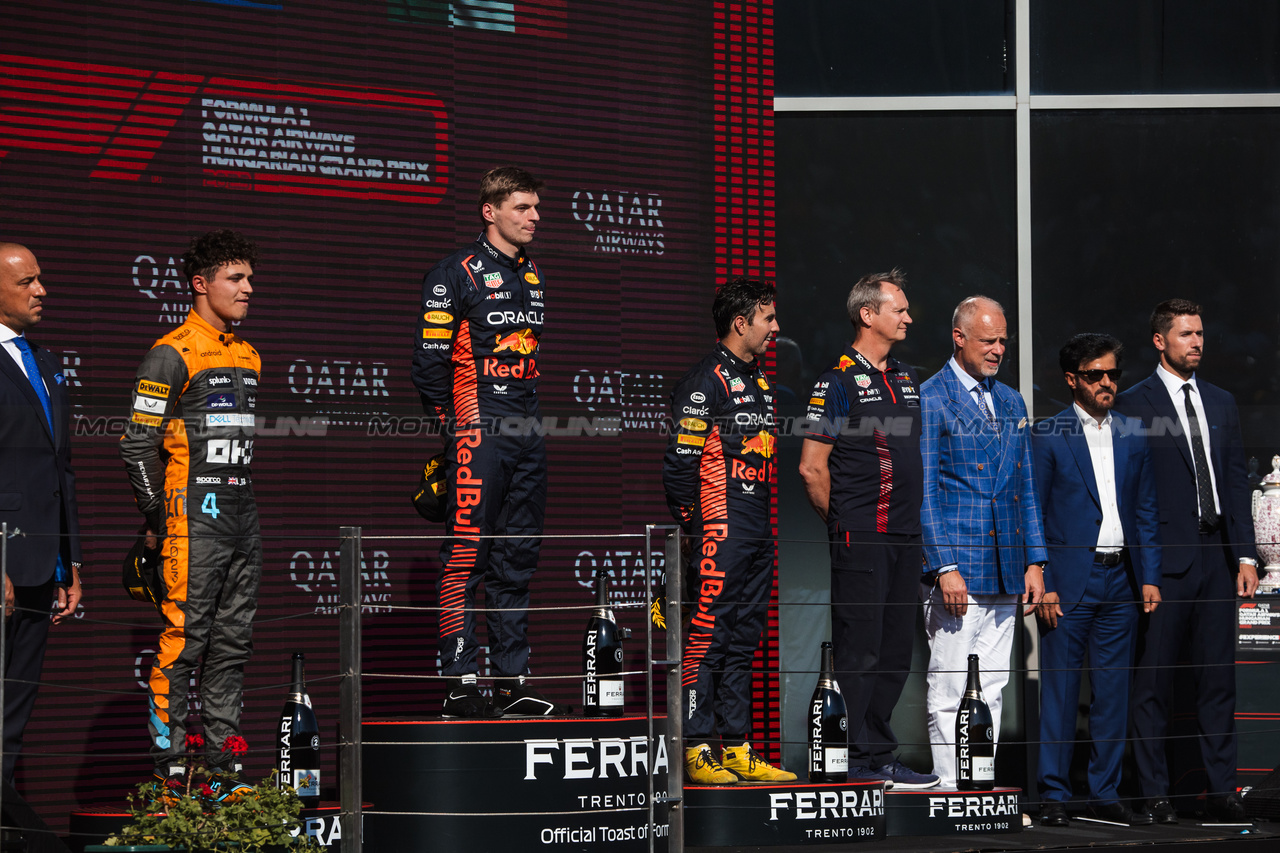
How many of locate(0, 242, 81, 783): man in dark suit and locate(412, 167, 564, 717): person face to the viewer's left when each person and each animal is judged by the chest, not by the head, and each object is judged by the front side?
0

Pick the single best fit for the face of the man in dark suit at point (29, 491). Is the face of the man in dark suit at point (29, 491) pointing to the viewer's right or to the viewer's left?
to the viewer's right

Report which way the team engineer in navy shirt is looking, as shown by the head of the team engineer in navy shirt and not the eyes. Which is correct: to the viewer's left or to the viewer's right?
to the viewer's right

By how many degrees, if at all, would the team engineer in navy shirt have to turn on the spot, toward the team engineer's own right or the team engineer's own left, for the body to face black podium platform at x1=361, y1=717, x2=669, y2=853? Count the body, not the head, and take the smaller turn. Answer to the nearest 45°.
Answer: approximately 90° to the team engineer's own right

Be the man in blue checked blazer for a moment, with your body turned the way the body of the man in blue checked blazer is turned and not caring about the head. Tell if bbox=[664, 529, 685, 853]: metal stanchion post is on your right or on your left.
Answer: on your right

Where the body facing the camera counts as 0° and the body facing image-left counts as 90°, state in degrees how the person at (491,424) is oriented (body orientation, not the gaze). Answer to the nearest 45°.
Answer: approximately 315°

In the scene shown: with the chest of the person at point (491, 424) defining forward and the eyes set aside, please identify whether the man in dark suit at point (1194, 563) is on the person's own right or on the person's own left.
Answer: on the person's own left

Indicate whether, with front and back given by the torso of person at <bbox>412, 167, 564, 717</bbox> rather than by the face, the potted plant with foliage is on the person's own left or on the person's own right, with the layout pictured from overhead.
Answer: on the person's own right

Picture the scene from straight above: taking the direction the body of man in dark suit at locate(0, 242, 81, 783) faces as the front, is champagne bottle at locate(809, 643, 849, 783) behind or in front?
in front

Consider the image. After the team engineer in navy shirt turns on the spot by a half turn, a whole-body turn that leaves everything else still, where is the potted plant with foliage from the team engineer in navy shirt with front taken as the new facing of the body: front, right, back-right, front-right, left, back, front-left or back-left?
left

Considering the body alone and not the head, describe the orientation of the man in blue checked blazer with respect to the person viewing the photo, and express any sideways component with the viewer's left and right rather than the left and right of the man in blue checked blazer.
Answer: facing the viewer and to the right of the viewer
